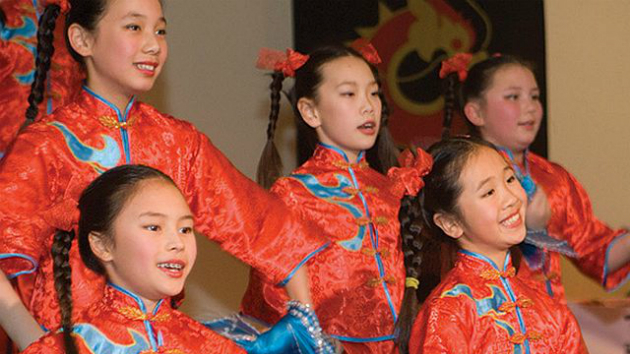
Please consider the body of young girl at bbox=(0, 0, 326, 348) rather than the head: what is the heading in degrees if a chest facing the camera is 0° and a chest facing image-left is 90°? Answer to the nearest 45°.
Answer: approximately 315°

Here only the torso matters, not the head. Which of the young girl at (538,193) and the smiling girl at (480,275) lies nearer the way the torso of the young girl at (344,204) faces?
the smiling girl

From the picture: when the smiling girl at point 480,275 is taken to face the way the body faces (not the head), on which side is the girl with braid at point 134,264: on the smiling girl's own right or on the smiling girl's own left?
on the smiling girl's own right

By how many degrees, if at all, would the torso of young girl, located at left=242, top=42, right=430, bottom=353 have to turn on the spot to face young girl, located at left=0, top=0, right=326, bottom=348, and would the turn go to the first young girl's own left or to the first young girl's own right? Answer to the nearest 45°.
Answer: approximately 90° to the first young girl's own right

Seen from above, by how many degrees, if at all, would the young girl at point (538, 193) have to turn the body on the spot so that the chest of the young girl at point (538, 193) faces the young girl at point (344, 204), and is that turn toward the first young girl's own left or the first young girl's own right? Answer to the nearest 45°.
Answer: approximately 90° to the first young girl's own right

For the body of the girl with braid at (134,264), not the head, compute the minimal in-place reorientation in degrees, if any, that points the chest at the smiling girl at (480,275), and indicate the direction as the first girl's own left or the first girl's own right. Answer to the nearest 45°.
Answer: approximately 45° to the first girl's own left

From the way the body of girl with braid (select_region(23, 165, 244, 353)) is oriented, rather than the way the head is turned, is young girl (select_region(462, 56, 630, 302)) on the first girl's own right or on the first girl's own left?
on the first girl's own left
